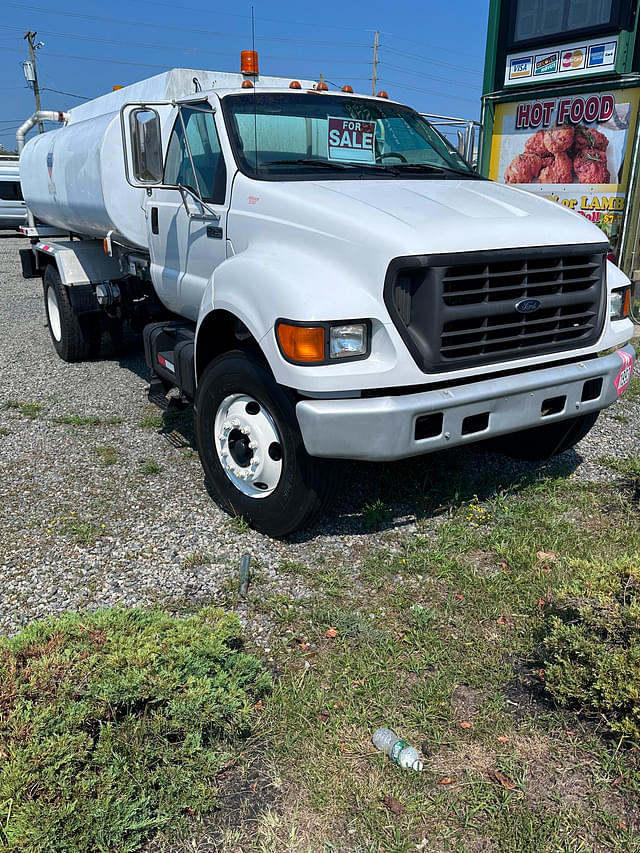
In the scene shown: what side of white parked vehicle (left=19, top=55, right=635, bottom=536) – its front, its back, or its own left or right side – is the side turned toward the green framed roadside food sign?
left

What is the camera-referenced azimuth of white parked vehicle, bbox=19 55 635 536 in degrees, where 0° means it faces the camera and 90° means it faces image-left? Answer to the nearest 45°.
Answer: approximately 315°

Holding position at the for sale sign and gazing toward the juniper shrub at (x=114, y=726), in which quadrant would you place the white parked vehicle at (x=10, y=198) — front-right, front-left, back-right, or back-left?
back-right

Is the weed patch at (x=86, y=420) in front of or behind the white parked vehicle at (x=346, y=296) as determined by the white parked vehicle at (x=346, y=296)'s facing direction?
behind

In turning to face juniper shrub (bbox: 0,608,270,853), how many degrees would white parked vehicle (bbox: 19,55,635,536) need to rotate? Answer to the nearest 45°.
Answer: approximately 45° to its right

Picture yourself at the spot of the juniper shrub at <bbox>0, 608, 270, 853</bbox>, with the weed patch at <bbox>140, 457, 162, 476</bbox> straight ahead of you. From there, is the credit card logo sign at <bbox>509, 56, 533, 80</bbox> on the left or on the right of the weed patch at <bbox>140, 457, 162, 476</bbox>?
right

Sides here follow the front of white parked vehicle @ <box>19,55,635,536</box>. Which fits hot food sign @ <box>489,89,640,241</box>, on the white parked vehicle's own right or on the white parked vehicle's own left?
on the white parked vehicle's own left

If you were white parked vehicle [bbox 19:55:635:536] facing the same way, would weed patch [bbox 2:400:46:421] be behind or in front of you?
behind
